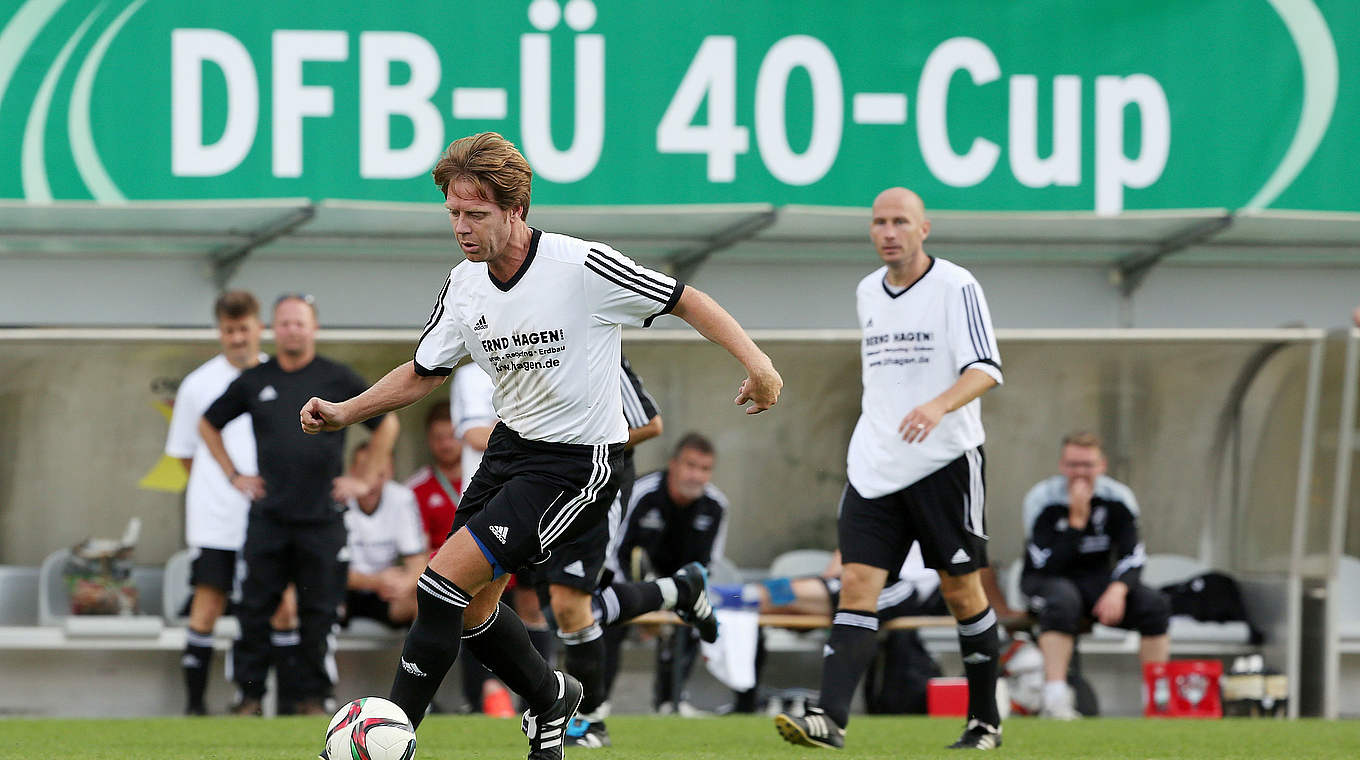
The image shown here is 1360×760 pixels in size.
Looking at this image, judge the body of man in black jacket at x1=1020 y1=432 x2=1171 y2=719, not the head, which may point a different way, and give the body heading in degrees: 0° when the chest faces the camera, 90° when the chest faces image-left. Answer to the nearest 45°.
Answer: approximately 0°

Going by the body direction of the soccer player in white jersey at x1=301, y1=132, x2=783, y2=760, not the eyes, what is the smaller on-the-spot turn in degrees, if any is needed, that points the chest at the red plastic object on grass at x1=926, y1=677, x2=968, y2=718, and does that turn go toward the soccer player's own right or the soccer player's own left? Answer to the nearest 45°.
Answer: approximately 180°

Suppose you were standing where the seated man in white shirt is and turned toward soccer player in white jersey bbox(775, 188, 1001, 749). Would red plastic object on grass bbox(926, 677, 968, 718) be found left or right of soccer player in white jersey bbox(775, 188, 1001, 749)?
left

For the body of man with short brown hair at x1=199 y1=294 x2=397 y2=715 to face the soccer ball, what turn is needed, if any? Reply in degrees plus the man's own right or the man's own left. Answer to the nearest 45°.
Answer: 0° — they already face it

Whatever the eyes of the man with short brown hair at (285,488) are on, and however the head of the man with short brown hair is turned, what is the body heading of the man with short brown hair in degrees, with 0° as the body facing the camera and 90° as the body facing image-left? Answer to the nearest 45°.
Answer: approximately 0°

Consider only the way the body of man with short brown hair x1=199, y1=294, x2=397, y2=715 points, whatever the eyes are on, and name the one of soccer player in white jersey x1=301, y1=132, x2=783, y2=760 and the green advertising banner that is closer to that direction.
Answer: the soccer player in white jersey

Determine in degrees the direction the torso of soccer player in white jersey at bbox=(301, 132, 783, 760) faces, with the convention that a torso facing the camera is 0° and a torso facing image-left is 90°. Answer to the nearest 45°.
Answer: approximately 45°

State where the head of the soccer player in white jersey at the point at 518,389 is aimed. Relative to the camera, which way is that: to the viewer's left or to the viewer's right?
to the viewer's left
